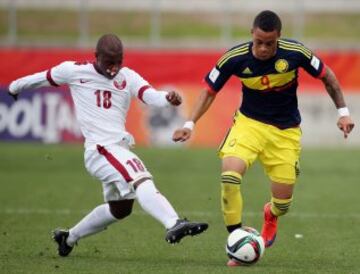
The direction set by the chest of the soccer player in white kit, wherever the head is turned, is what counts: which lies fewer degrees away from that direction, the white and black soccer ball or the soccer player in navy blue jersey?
the white and black soccer ball

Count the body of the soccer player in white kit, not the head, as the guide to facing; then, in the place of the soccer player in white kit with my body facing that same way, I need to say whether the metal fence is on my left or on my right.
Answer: on my left

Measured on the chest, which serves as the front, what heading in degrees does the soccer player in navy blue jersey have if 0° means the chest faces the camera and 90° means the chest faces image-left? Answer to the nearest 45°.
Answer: approximately 0°

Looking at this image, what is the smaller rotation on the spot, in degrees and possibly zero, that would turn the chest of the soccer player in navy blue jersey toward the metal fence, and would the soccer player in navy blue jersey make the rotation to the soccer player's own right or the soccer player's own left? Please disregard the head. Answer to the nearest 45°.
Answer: approximately 180°

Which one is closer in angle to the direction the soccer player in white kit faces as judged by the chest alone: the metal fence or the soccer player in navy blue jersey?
the soccer player in navy blue jersey

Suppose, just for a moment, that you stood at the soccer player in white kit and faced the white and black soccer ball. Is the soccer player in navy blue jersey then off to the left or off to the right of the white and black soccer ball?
left

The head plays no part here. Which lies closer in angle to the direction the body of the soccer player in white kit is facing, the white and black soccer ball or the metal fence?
the white and black soccer ball
